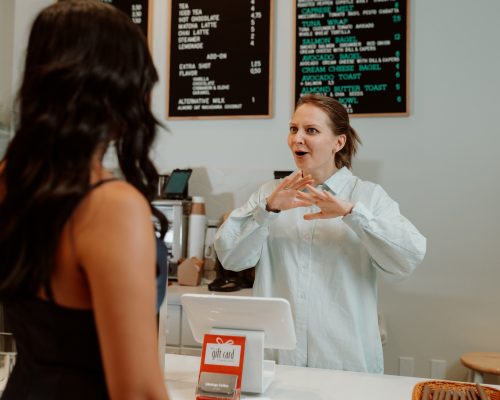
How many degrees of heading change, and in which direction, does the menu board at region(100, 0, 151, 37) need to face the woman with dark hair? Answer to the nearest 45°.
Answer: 0° — it already faces them

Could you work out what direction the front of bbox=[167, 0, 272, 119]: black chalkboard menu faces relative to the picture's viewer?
facing the viewer

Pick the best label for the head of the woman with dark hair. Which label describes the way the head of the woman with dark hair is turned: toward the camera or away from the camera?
away from the camera

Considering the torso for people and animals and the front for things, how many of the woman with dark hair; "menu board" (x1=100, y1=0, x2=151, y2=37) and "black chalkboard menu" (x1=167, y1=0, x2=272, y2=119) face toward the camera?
2

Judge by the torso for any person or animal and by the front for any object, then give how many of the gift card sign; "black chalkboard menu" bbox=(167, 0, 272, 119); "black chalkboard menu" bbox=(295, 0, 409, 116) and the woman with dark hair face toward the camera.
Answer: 3

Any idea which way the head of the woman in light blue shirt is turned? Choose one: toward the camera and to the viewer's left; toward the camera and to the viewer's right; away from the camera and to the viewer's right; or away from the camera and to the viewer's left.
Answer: toward the camera and to the viewer's left

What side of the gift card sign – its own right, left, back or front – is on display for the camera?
front

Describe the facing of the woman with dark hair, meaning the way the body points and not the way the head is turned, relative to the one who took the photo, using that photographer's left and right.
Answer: facing away from the viewer and to the right of the viewer

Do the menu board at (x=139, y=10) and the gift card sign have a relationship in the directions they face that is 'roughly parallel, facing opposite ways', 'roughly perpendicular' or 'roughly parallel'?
roughly parallel

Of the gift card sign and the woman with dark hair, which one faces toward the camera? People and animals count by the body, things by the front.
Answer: the gift card sign

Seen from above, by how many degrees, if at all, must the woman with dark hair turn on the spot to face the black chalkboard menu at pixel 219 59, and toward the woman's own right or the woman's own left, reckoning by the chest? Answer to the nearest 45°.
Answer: approximately 45° to the woman's own left

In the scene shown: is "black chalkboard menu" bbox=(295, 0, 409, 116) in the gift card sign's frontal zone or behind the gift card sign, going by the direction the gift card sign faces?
behind

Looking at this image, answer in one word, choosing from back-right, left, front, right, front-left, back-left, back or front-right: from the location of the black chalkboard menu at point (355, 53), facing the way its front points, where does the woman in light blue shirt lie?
front

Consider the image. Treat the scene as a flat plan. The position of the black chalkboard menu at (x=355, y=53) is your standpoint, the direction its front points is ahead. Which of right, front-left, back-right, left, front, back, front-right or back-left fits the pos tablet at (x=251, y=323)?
front
